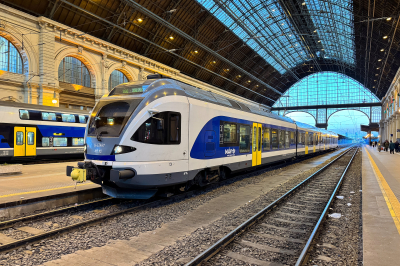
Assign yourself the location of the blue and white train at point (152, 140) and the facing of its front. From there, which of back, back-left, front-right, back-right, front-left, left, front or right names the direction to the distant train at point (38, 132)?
right
